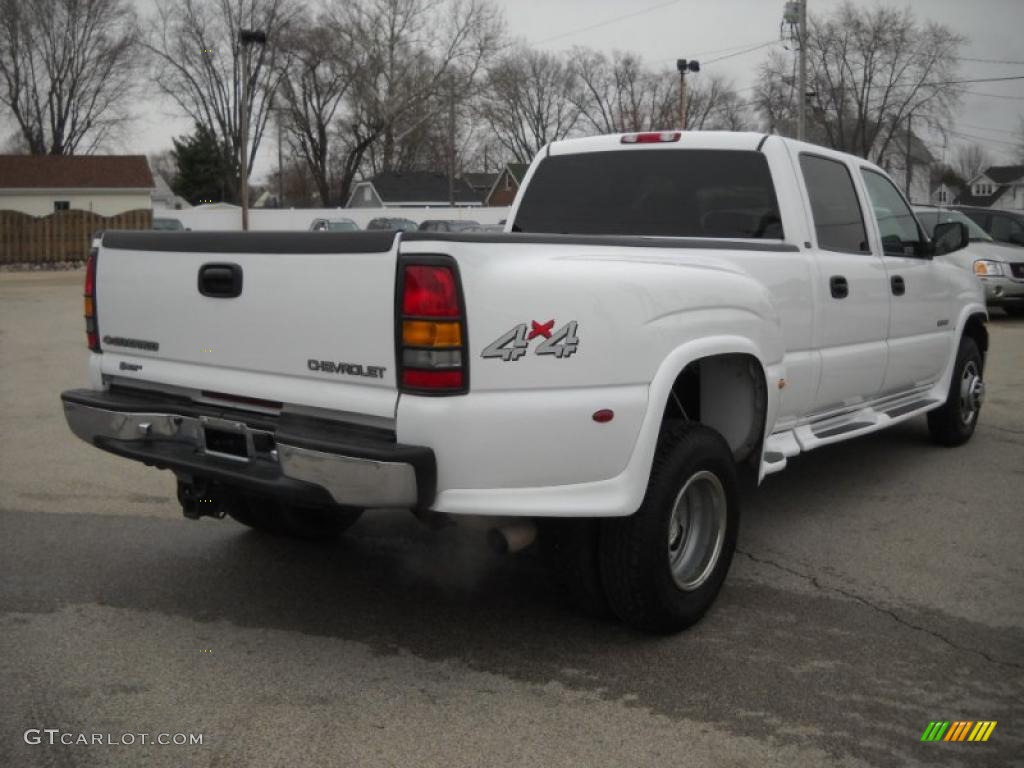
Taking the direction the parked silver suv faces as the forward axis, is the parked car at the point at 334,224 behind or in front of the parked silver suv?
behind

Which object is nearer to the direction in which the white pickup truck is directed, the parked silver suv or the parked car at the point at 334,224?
the parked silver suv

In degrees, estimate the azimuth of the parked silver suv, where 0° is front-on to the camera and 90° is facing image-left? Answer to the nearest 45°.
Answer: approximately 315°

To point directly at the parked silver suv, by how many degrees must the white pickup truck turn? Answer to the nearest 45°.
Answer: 0° — it already faces it

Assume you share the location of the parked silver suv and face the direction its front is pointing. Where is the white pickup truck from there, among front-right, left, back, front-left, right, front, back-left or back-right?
front-right

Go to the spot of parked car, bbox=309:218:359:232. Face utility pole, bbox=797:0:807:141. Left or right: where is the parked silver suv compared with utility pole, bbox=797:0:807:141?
right

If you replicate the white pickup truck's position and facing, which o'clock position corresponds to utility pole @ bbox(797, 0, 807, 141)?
The utility pole is roughly at 11 o'clock from the white pickup truck.

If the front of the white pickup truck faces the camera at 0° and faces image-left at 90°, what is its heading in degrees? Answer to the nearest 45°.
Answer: approximately 225°

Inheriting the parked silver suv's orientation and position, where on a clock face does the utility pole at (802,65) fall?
The utility pole is roughly at 7 o'clock from the parked silver suv.

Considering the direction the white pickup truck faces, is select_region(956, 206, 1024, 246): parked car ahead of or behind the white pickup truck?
ahead

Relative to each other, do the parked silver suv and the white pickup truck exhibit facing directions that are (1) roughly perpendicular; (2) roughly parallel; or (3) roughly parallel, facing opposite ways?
roughly perpendicular

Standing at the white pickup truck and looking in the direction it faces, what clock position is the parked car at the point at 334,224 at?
The parked car is roughly at 10 o'clock from the white pickup truck.

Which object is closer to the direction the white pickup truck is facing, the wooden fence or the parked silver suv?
the parked silver suv
